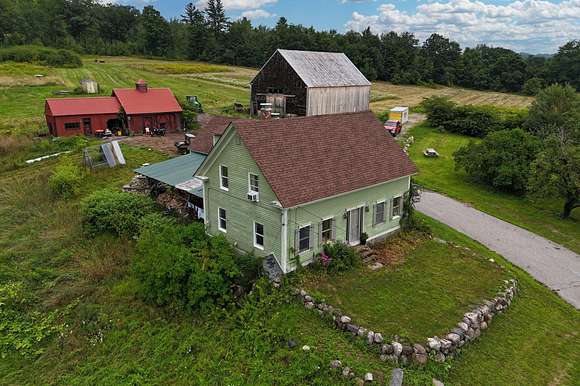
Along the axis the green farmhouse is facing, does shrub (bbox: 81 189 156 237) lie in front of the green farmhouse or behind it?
behind

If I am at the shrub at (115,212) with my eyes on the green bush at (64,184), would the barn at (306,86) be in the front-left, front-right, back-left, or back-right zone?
front-right

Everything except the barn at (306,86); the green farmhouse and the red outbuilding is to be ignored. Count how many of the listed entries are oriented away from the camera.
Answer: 0

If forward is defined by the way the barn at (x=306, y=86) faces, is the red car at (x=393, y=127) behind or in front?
behind

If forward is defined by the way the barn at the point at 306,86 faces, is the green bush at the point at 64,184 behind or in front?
in front

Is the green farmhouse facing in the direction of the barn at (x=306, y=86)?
no

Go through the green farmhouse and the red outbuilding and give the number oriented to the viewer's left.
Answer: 0

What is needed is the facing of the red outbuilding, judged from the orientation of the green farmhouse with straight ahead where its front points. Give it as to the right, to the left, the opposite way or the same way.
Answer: the same way

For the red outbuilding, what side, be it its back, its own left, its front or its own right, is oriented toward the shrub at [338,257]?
front

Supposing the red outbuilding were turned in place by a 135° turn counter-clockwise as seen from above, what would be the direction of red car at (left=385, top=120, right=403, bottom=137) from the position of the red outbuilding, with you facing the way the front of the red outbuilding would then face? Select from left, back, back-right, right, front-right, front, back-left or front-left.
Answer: front-right

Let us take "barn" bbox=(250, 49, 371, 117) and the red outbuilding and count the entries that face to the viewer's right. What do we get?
0

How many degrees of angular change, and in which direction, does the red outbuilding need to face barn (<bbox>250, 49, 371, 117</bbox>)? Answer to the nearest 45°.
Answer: approximately 90° to its left

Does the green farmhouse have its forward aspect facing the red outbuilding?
no

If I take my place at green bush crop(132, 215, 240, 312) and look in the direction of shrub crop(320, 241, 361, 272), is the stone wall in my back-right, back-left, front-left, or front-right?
front-right

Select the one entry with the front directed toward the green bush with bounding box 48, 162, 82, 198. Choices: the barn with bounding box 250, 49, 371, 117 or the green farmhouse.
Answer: the barn

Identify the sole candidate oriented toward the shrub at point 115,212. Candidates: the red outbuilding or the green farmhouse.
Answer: the red outbuilding

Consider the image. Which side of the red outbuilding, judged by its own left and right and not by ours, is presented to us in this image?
front

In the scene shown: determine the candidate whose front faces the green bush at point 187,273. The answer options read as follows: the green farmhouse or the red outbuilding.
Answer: the red outbuilding

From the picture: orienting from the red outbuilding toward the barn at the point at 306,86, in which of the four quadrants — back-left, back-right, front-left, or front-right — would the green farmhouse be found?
front-right

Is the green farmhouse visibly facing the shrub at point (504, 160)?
no

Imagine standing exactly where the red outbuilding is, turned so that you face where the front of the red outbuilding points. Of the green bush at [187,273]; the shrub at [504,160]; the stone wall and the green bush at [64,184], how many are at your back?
0

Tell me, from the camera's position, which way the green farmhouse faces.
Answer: facing the viewer and to the right of the viewer

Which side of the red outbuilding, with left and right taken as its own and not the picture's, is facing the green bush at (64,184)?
front
